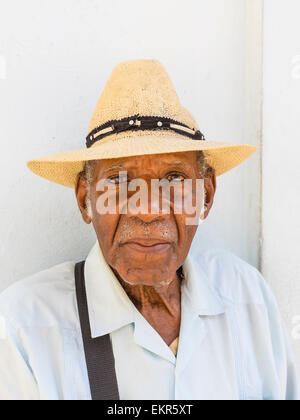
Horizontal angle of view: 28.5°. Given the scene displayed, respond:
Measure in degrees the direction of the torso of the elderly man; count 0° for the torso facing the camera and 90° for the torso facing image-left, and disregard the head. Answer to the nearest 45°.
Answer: approximately 0°
